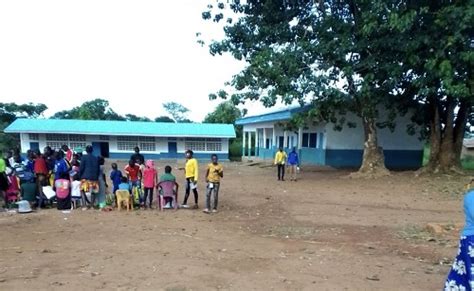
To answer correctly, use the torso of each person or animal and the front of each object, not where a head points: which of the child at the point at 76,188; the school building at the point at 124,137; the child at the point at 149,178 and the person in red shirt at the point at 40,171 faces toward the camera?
the school building

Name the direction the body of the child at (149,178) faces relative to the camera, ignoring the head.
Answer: away from the camera

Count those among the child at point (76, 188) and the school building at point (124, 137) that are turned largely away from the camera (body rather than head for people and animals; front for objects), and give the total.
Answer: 1

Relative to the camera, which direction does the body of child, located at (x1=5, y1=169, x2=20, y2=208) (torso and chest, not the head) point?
away from the camera

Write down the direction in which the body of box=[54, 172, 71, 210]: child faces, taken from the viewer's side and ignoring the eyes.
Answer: away from the camera

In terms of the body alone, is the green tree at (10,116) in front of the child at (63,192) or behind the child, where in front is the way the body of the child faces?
in front

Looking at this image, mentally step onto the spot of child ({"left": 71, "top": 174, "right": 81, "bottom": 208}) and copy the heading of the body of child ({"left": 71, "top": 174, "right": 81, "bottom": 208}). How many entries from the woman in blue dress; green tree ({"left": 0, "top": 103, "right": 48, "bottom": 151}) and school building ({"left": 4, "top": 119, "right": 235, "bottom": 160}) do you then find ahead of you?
2

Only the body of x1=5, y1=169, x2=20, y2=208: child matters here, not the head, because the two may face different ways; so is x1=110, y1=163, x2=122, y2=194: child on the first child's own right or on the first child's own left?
on the first child's own right

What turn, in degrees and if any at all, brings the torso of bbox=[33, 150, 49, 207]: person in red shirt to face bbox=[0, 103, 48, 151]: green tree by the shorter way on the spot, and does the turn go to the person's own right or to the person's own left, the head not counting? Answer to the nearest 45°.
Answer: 0° — they already face it

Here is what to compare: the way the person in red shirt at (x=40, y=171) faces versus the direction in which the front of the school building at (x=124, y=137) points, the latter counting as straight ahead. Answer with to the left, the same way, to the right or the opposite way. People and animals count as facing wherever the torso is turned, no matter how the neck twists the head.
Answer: the opposite way

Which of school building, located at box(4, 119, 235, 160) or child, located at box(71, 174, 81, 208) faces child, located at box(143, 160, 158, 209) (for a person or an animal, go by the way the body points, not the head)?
the school building

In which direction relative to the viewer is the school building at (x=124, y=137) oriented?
toward the camera

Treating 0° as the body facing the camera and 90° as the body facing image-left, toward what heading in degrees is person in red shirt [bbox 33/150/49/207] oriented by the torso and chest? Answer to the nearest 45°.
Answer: approximately 180°

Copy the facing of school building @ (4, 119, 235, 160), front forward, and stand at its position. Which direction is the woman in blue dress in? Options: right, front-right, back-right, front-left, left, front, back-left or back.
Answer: front

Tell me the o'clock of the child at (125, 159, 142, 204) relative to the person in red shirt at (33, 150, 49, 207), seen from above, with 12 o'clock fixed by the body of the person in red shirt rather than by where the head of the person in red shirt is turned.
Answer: The child is roughly at 4 o'clock from the person in red shirt.

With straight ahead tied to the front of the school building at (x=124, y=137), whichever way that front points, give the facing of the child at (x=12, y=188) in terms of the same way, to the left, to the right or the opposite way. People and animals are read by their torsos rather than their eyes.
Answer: the opposite way

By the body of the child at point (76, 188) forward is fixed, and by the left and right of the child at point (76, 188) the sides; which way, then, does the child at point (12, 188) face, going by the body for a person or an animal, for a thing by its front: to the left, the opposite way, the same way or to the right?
the same way

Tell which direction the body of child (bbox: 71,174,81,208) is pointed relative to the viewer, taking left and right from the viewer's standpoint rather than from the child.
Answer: facing away from the viewer

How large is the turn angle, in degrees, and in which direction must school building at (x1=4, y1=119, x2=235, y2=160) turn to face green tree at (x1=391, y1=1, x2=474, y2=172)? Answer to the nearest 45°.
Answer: approximately 45° to its left

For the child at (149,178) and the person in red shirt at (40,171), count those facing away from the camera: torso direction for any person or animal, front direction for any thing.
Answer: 2
